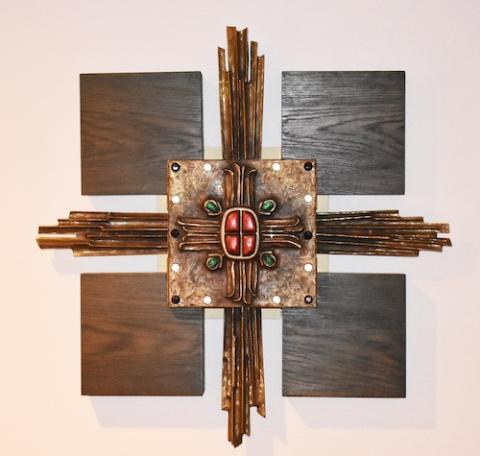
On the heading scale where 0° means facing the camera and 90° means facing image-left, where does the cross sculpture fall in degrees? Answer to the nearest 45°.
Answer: approximately 0°
